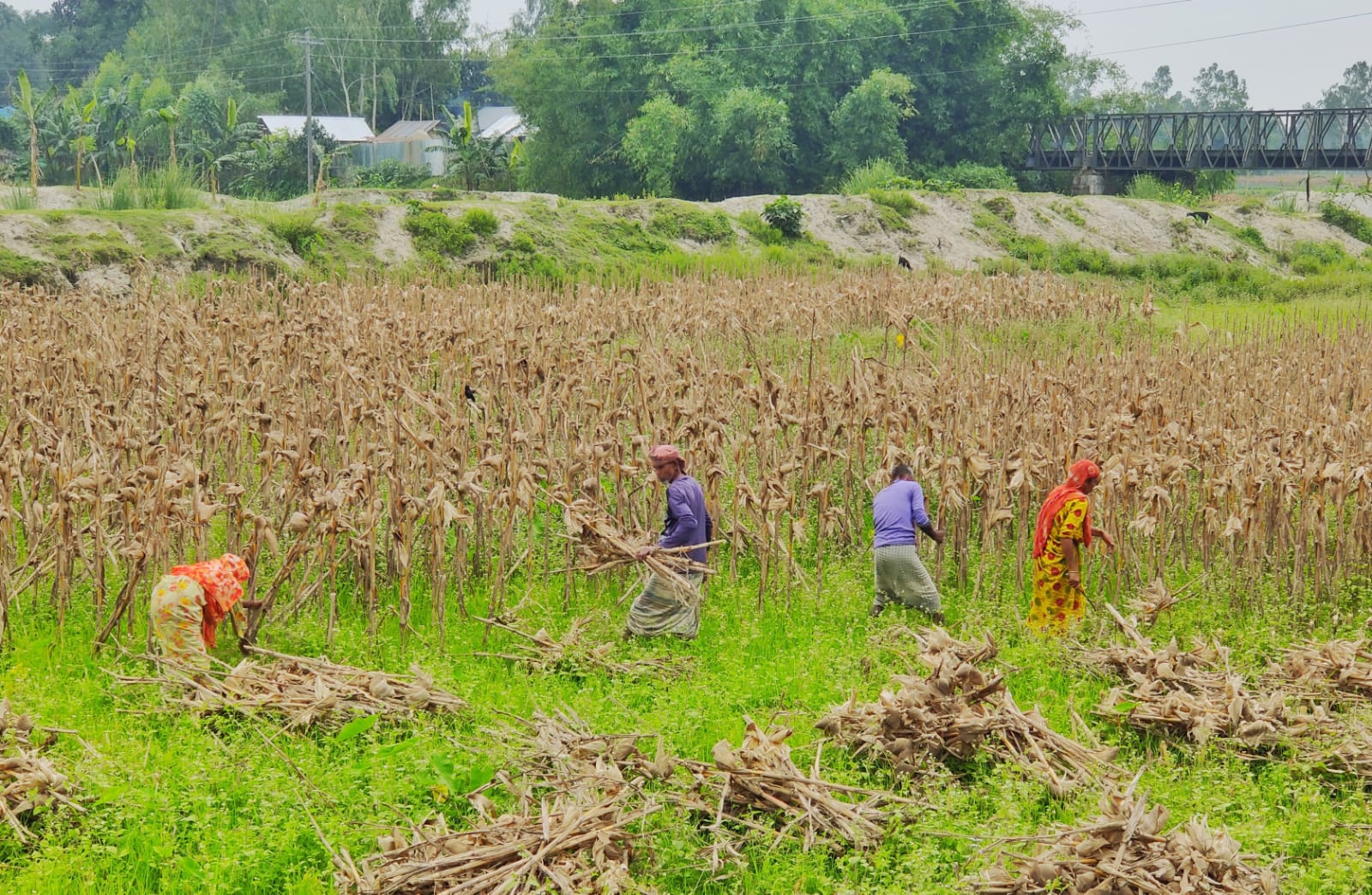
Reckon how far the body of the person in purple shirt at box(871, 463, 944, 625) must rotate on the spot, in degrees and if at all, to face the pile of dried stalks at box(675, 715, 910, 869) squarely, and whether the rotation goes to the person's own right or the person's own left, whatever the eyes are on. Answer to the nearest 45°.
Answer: approximately 135° to the person's own right

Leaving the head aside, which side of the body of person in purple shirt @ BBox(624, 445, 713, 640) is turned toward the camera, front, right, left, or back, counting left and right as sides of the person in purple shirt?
left

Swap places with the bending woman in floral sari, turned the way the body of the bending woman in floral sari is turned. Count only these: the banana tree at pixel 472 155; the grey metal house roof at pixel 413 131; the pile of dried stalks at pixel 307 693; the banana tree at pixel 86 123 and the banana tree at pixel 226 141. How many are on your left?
4

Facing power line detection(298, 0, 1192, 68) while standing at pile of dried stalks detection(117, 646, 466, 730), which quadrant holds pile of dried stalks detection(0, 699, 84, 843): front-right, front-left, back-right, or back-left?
back-left

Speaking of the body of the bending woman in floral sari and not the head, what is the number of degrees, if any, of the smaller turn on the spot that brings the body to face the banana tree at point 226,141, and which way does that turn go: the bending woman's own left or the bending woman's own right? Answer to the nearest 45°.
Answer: approximately 90° to the bending woman's own left

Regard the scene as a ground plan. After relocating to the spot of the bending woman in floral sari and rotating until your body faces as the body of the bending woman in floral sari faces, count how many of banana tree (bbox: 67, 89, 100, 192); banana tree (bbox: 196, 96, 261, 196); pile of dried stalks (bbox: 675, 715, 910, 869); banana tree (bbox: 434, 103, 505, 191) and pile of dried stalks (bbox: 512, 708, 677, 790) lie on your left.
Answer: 3

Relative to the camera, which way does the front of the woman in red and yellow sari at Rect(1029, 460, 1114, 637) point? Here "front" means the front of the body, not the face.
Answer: to the viewer's right

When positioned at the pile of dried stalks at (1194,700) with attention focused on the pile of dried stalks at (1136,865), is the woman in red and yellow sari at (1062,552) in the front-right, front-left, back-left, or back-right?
back-right

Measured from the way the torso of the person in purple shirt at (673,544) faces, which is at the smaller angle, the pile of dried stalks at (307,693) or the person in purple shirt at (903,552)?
the pile of dried stalks

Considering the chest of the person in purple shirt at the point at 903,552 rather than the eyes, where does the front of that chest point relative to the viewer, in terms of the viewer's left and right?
facing away from the viewer and to the right of the viewer

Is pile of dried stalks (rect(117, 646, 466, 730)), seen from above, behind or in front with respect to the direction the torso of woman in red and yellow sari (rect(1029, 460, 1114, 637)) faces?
behind

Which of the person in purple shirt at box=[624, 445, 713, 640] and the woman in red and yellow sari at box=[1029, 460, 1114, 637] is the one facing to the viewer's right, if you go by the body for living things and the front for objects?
the woman in red and yellow sari

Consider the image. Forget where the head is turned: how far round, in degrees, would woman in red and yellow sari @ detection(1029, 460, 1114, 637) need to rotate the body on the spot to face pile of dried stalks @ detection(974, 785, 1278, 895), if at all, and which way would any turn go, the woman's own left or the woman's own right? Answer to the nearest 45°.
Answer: approximately 90° to the woman's own right

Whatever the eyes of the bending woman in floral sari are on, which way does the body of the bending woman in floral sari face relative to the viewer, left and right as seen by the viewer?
facing to the right of the viewer

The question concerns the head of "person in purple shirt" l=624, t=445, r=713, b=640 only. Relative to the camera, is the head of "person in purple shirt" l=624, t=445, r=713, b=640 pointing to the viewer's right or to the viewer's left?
to the viewer's left
